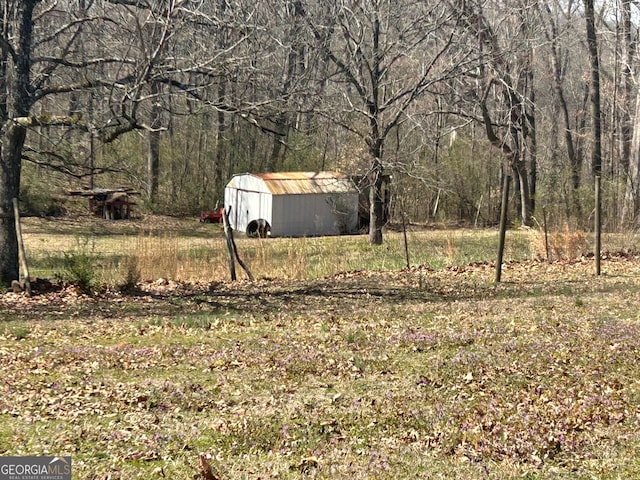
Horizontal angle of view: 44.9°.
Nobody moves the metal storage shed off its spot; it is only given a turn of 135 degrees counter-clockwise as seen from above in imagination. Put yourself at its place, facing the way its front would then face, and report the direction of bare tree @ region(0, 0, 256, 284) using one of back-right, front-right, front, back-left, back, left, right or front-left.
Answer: right

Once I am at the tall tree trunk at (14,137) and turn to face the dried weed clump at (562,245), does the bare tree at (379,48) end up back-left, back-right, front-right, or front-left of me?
front-left

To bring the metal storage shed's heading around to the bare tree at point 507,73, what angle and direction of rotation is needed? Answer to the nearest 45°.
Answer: approximately 180°

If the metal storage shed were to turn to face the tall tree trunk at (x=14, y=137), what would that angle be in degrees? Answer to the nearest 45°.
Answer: approximately 45° to its left

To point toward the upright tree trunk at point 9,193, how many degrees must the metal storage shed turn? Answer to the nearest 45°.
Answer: approximately 45° to its left

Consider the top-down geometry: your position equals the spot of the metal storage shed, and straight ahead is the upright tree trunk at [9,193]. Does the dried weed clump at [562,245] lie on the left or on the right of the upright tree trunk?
left

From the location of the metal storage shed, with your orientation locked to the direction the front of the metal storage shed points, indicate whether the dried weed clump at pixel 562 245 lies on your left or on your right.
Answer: on your left

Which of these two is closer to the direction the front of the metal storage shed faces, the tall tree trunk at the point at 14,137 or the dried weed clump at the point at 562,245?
the tall tree trunk

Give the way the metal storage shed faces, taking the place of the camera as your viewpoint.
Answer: facing the viewer and to the left of the viewer

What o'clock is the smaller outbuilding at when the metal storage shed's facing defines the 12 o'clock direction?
The smaller outbuilding is roughly at 2 o'clock from the metal storage shed.
